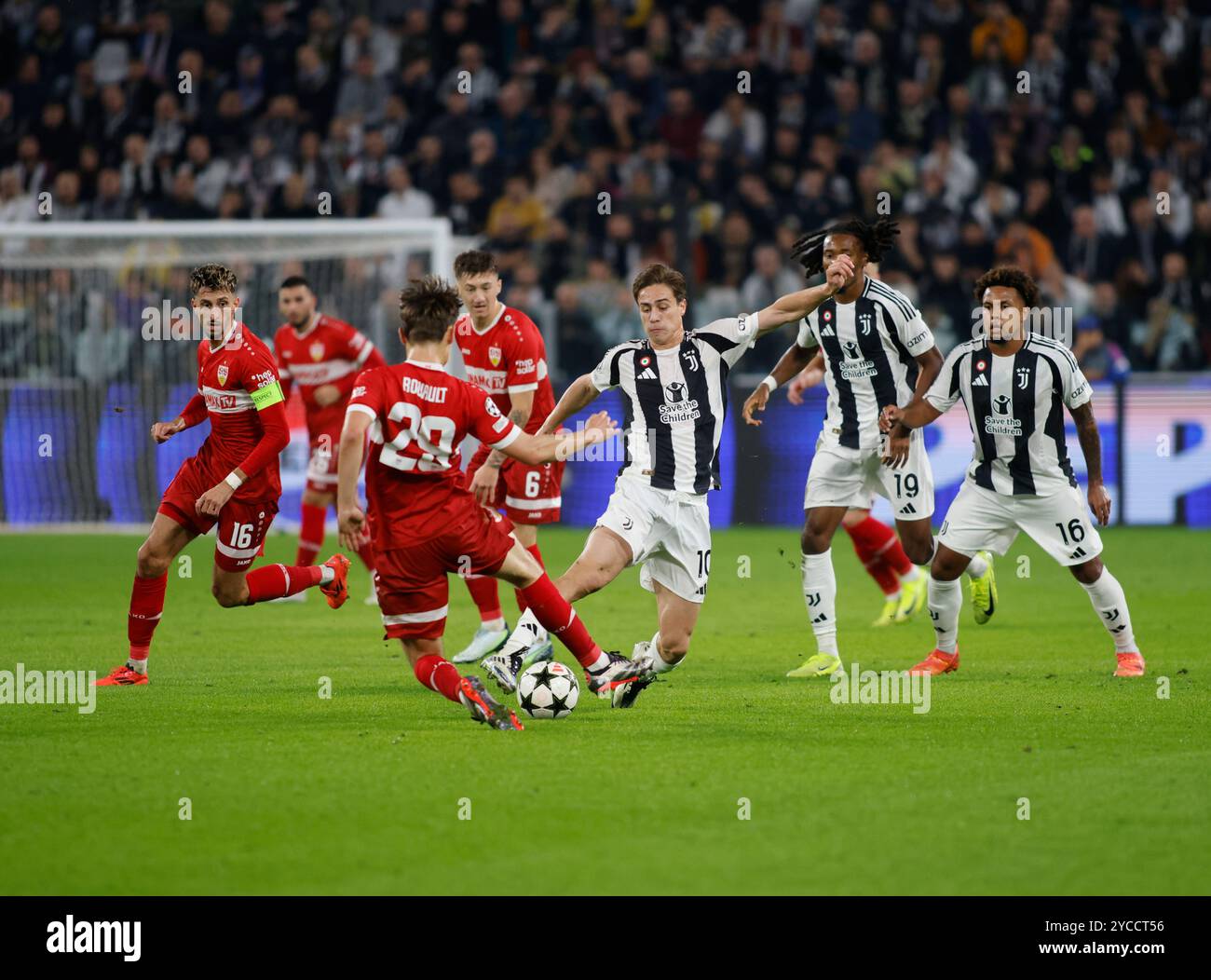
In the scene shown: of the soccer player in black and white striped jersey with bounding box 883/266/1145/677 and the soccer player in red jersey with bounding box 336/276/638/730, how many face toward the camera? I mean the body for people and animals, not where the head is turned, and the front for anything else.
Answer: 1

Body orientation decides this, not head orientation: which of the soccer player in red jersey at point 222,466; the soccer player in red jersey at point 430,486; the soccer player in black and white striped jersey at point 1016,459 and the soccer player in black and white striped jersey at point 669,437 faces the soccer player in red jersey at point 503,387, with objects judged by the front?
the soccer player in red jersey at point 430,486

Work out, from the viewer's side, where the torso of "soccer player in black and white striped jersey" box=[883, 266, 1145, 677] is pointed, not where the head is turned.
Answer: toward the camera

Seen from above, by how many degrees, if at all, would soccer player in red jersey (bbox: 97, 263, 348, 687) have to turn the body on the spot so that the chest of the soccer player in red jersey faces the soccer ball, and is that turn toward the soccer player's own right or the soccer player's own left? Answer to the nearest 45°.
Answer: approximately 90° to the soccer player's own left

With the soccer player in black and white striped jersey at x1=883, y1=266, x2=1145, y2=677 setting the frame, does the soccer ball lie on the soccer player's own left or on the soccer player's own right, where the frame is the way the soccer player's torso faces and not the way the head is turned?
on the soccer player's own right

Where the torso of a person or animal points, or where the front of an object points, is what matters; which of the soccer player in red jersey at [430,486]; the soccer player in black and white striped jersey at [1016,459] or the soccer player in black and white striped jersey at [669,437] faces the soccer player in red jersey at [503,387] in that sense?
the soccer player in red jersey at [430,486]

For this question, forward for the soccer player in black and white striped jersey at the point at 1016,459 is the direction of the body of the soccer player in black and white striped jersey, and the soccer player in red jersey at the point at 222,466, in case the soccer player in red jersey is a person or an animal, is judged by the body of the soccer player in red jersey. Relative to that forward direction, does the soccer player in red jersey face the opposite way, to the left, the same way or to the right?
the same way

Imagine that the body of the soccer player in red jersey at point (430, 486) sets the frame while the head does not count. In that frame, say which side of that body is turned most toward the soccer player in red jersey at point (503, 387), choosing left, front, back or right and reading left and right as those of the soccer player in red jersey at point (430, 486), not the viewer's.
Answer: front

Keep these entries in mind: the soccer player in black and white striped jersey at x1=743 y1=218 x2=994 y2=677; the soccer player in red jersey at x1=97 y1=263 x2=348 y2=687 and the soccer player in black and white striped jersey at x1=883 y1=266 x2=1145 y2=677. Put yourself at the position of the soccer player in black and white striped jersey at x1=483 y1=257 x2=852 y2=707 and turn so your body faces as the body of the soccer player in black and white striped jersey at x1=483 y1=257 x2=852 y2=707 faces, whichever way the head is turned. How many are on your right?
1

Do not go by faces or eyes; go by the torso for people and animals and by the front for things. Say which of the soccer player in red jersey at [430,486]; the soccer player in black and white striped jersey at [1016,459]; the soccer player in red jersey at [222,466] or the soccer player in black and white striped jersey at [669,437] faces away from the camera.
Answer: the soccer player in red jersey at [430,486]

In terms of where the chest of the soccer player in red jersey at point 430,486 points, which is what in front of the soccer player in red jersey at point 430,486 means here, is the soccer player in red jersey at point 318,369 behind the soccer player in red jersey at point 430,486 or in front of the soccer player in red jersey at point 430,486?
in front

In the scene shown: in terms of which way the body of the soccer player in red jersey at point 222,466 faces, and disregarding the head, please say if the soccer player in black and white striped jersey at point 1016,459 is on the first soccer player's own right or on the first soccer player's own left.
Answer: on the first soccer player's own left

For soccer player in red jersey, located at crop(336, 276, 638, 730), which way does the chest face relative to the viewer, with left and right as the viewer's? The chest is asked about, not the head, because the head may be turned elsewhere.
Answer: facing away from the viewer

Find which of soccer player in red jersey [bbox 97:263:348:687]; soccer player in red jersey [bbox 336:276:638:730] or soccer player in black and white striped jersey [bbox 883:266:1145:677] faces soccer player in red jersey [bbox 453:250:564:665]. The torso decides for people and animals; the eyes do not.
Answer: soccer player in red jersey [bbox 336:276:638:730]

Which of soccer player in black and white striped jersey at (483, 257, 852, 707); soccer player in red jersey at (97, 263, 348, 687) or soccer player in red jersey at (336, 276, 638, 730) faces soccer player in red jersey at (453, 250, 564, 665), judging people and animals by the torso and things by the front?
soccer player in red jersey at (336, 276, 638, 730)

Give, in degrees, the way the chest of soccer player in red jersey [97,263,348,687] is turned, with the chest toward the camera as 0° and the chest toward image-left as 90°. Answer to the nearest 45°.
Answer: approximately 45°

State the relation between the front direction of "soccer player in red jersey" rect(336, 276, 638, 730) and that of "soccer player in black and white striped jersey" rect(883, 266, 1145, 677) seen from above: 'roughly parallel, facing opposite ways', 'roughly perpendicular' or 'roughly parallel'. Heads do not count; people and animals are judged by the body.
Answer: roughly parallel, facing opposite ways
